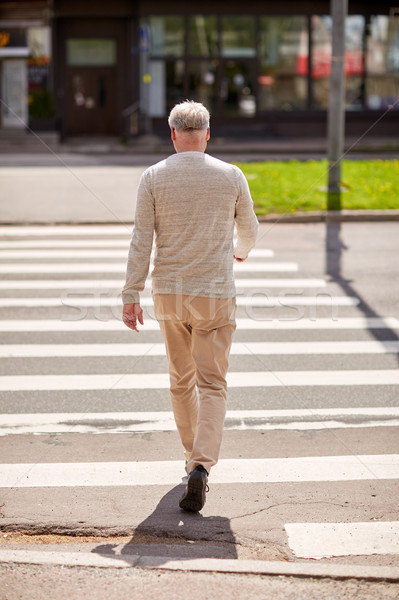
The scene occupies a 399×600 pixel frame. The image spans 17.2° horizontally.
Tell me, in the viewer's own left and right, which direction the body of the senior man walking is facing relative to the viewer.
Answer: facing away from the viewer

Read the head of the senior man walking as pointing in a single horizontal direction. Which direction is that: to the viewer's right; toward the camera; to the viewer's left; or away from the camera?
away from the camera
